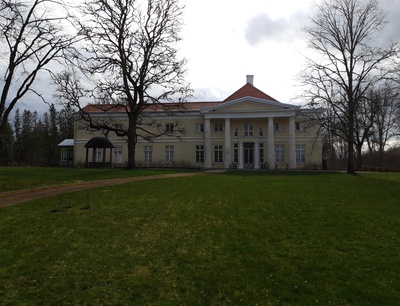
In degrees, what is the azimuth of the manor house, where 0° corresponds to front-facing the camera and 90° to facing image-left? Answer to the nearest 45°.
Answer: approximately 0°
